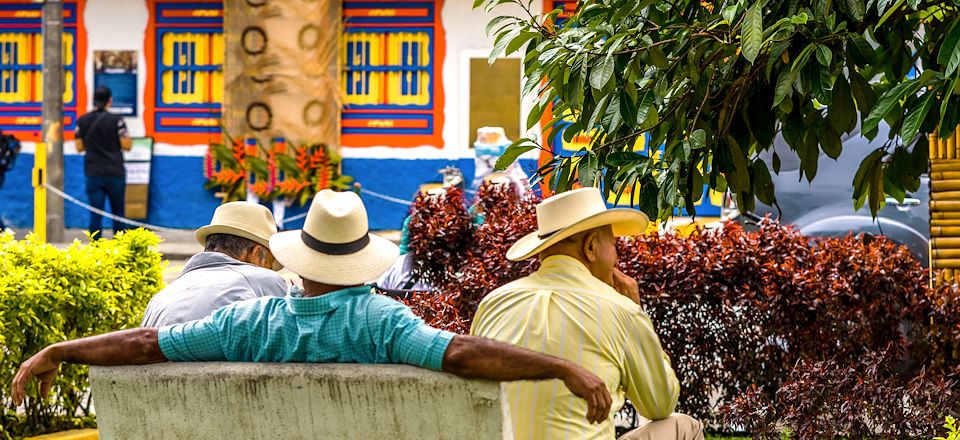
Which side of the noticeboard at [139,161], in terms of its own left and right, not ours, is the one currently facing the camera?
front

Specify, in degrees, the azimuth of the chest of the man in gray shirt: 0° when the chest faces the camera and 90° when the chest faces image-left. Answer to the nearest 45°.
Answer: approximately 225°

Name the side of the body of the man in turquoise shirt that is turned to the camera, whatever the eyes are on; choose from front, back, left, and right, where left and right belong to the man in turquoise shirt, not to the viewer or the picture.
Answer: back

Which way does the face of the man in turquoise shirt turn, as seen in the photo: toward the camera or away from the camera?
away from the camera

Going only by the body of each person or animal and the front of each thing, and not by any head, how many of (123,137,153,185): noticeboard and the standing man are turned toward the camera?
1

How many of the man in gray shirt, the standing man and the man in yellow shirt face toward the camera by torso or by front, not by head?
0

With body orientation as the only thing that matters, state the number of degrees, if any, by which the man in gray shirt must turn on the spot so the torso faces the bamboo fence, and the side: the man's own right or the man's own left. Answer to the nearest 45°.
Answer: approximately 45° to the man's own right

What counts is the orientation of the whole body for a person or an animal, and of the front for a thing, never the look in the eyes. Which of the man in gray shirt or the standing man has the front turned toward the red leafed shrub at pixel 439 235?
the man in gray shirt

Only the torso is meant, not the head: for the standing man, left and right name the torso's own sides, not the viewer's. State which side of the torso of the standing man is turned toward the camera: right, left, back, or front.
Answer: back

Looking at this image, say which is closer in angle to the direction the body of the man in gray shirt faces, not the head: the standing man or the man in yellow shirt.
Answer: the standing man

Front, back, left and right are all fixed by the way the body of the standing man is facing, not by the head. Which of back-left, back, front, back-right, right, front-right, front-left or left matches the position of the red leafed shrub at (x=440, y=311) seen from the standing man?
back

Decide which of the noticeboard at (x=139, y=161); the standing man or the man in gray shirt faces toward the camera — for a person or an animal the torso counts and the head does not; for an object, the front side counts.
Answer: the noticeboard

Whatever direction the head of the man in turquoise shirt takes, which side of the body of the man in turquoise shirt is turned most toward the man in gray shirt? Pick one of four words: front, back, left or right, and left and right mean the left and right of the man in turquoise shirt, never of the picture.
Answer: front

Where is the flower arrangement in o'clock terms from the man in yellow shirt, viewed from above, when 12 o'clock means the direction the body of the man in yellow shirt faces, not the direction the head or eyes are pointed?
The flower arrangement is roughly at 10 o'clock from the man in yellow shirt.

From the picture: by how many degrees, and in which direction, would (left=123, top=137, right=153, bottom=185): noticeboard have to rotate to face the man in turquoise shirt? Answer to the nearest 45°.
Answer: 0° — it already faces them

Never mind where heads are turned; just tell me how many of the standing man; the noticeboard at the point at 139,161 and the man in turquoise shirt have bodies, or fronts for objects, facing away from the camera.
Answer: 2

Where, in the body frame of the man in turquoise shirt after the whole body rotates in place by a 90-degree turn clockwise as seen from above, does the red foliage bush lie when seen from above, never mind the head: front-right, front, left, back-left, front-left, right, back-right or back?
front-left

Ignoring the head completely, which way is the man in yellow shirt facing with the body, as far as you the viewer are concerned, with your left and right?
facing away from the viewer and to the right of the viewer
